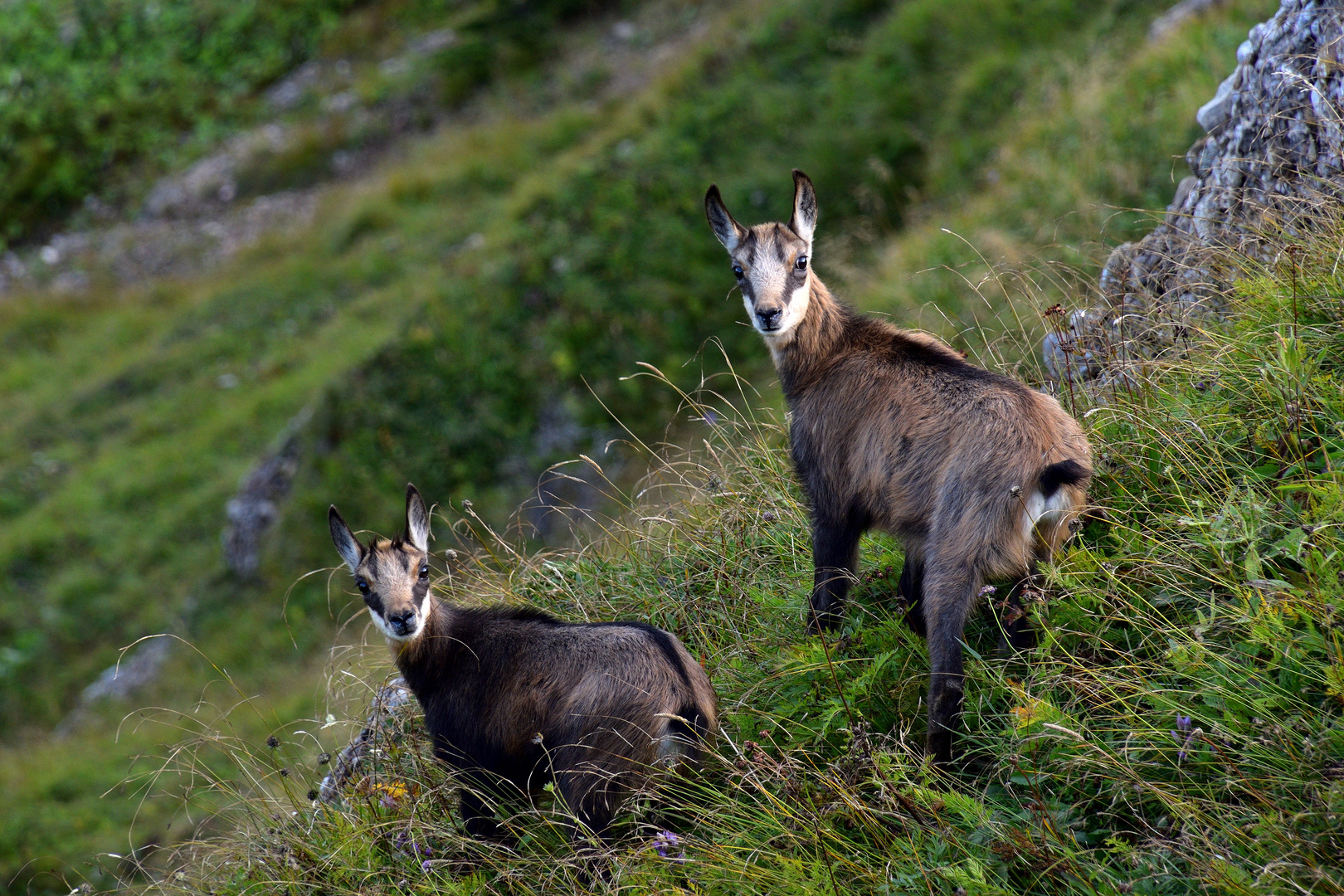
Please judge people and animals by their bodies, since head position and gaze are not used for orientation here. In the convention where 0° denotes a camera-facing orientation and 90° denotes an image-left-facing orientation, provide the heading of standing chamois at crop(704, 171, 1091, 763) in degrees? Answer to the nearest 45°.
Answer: approximately 135°

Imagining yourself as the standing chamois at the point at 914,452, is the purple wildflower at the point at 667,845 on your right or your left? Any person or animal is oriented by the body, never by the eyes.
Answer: on your left

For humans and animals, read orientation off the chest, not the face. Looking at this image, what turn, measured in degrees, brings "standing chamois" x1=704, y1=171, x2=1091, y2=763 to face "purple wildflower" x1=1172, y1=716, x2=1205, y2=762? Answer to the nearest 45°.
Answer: approximately 135° to its left

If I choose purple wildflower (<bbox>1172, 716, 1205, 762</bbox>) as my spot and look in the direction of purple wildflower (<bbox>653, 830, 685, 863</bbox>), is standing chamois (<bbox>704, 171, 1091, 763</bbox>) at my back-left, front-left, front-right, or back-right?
front-right

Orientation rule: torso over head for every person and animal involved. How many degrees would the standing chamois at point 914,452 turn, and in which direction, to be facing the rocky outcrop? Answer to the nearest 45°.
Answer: approximately 90° to its right

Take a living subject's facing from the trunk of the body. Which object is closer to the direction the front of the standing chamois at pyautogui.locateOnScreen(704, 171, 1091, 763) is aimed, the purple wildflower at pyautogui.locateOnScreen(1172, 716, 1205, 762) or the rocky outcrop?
the rocky outcrop

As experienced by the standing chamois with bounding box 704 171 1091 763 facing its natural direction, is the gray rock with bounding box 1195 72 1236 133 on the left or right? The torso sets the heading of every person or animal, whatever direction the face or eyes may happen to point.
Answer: on its right
